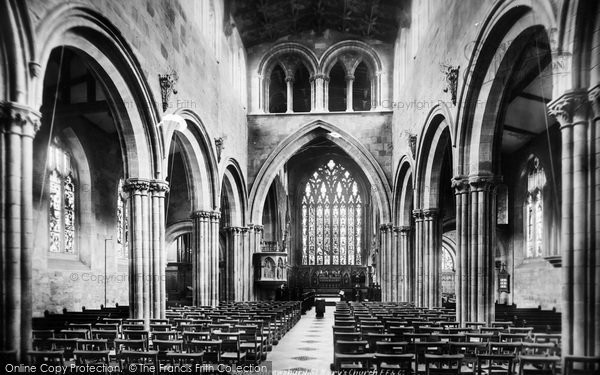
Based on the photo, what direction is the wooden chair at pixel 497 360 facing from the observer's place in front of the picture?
facing away from the viewer

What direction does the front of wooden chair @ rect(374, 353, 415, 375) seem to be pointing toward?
away from the camera

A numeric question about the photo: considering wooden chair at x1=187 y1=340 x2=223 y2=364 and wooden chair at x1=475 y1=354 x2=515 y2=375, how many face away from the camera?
2

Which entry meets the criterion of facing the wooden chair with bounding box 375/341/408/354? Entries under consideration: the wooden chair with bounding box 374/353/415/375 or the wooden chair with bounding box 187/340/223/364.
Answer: the wooden chair with bounding box 374/353/415/375

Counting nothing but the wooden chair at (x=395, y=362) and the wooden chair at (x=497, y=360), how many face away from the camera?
2

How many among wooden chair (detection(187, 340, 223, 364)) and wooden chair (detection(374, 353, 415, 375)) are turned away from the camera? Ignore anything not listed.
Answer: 2

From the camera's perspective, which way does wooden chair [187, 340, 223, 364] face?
away from the camera

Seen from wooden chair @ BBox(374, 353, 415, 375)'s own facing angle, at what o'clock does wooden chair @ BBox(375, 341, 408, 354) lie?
wooden chair @ BBox(375, 341, 408, 354) is roughly at 12 o'clock from wooden chair @ BBox(374, 353, 415, 375).
